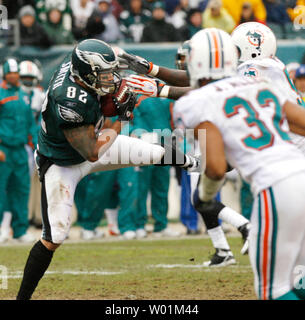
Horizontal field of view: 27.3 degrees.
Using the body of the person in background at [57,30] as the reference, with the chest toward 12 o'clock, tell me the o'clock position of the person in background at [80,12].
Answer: the person in background at [80,12] is roughly at 7 o'clock from the person in background at [57,30].

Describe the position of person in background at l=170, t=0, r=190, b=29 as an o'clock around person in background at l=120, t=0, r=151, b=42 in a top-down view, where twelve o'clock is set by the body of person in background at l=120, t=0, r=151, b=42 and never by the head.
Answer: person in background at l=170, t=0, r=190, b=29 is roughly at 8 o'clock from person in background at l=120, t=0, r=151, b=42.

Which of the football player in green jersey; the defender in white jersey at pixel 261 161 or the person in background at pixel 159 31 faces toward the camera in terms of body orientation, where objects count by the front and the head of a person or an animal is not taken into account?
the person in background

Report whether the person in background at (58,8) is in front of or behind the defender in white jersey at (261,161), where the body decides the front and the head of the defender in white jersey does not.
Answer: in front

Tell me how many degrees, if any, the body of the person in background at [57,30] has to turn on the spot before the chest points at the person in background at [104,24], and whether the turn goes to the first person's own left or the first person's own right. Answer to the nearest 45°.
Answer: approximately 90° to the first person's own left

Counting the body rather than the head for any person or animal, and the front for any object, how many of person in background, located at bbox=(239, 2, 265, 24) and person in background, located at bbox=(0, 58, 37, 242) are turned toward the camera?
2

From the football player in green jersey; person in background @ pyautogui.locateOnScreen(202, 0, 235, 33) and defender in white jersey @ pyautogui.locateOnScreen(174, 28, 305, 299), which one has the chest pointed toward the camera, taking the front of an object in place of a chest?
the person in background

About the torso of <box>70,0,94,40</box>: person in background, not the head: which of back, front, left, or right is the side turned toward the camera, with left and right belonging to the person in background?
front

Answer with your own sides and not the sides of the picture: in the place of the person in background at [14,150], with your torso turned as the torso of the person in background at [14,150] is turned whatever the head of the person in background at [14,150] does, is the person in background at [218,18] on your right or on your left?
on your left

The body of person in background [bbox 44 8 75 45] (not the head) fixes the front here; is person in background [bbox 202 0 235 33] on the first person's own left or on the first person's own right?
on the first person's own left

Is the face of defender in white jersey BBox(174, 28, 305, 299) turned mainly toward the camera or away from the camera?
away from the camera

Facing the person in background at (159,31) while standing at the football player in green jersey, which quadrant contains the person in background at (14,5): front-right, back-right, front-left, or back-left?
front-left

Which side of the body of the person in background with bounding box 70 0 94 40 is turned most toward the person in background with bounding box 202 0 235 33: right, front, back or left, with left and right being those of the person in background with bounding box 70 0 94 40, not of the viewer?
left

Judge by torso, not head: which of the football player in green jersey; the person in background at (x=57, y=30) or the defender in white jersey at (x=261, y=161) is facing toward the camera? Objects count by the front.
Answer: the person in background

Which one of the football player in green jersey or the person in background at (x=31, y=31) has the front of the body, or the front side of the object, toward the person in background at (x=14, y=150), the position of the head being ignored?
the person in background at (x=31, y=31)
